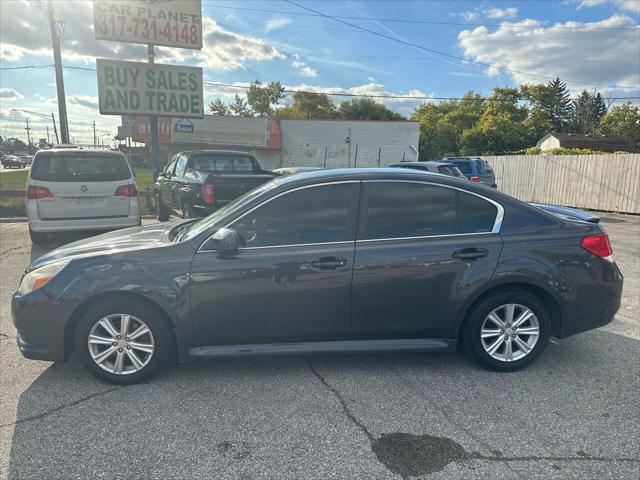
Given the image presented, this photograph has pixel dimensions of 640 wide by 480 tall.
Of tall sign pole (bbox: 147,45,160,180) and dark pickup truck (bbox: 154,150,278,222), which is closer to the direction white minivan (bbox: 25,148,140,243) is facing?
the tall sign pole

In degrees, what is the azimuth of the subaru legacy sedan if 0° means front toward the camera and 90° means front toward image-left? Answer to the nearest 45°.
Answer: approximately 90°

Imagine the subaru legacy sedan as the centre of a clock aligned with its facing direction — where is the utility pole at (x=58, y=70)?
The utility pole is roughly at 2 o'clock from the subaru legacy sedan.

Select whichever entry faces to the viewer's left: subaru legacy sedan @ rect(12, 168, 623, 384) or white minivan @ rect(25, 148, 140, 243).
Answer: the subaru legacy sedan

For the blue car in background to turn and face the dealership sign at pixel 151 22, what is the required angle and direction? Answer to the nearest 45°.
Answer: approximately 90° to its left

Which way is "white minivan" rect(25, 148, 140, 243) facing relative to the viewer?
away from the camera

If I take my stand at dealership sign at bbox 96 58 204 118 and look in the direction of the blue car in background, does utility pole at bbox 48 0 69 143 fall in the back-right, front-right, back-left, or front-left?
back-left

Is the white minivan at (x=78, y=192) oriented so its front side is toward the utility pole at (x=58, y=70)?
yes

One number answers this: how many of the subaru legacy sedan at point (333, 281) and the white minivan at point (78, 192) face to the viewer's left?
1

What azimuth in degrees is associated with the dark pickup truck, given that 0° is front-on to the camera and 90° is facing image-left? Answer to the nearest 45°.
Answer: approximately 135°

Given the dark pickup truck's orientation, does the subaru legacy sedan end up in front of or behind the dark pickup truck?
behind

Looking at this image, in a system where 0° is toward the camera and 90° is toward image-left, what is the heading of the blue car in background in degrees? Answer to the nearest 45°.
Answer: approximately 135°

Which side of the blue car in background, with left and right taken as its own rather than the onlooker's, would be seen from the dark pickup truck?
left
